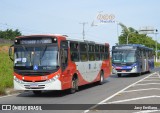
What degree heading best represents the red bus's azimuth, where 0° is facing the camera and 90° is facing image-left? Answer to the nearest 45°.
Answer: approximately 45°

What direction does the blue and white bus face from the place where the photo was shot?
facing the viewer and to the left of the viewer

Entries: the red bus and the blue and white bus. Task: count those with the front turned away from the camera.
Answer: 0

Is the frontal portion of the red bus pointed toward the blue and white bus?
no

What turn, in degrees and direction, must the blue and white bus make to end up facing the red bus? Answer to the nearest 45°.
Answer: approximately 45° to its left

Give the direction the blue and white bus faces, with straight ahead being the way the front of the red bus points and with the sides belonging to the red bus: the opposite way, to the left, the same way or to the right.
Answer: the same way
